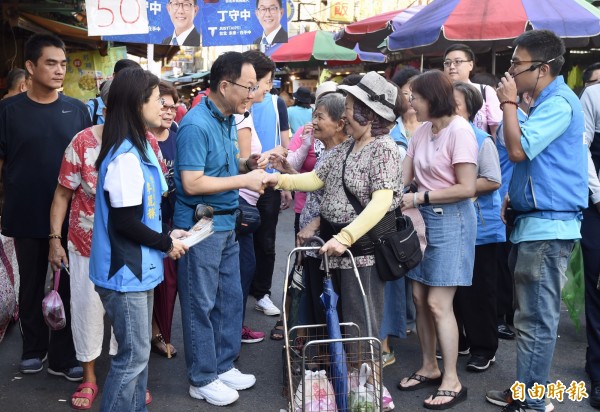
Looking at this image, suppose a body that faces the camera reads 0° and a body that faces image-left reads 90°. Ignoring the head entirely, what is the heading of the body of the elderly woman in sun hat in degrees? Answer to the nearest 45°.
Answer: approximately 45°

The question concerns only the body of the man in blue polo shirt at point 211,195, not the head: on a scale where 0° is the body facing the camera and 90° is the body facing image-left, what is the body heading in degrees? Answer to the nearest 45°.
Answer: approximately 270°

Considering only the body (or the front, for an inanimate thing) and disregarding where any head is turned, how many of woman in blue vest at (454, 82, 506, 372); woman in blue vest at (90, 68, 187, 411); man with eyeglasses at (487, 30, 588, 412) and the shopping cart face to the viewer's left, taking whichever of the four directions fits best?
2

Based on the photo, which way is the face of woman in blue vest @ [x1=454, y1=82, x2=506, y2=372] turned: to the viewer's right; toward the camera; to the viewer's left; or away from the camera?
to the viewer's left

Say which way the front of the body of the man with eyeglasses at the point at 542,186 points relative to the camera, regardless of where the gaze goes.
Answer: to the viewer's left

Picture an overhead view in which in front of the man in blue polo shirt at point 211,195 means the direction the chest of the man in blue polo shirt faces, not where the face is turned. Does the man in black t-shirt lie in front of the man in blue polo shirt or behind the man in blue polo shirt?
behind

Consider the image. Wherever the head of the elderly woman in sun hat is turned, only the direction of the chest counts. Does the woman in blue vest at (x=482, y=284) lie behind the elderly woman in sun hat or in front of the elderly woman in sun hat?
behind

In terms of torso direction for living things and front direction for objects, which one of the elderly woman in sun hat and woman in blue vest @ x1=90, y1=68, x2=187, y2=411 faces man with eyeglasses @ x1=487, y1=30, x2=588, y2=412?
the woman in blue vest

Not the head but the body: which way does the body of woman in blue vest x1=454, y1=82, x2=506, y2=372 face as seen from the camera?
to the viewer's left

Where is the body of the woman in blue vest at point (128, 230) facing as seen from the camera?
to the viewer's right

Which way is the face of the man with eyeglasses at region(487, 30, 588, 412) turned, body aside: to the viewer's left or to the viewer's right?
to the viewer's left

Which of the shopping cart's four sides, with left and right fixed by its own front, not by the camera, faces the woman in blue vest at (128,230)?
right
